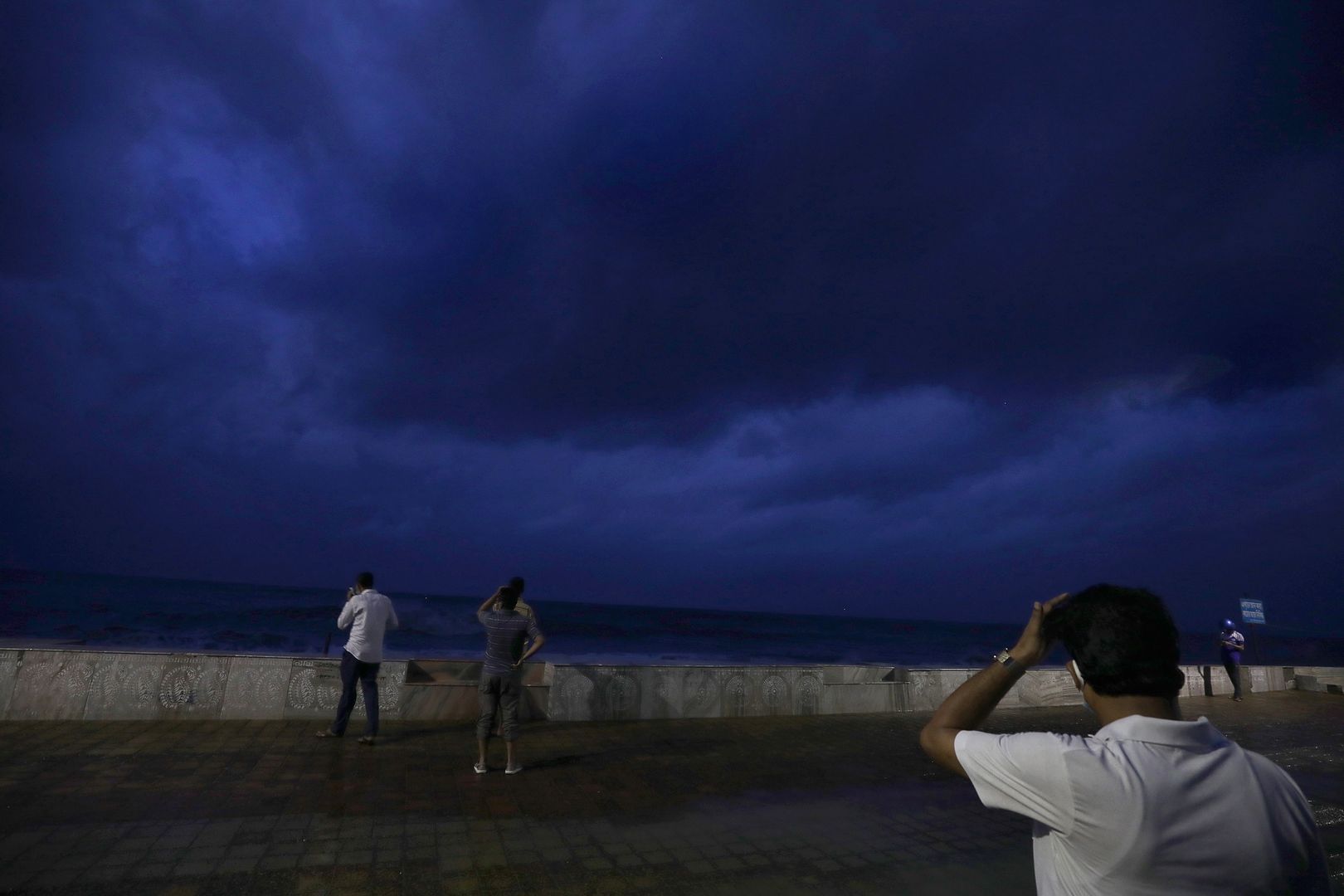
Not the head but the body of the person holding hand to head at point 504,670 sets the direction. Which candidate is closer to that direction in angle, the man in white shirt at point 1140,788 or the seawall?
the seawall

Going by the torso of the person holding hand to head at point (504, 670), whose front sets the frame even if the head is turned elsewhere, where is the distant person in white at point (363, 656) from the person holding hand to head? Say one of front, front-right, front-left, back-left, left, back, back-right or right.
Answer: front-left

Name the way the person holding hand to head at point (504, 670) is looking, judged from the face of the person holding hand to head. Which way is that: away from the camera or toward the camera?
away from the camera

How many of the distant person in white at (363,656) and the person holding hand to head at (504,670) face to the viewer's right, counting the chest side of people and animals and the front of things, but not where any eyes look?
0

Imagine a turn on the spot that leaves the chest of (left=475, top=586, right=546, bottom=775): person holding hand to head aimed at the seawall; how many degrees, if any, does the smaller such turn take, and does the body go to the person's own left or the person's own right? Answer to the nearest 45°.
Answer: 0° — they already face it

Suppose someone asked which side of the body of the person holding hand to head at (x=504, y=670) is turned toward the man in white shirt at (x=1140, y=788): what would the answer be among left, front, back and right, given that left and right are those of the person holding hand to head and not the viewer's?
back

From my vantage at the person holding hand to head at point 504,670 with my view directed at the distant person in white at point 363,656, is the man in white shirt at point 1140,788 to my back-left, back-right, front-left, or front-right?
back-left

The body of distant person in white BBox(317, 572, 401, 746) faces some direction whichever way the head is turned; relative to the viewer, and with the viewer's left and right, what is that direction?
facing away from the viewer and to the left of the viewer

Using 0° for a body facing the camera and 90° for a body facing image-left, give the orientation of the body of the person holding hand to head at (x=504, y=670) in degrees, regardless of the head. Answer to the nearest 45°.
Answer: approximately 180°
